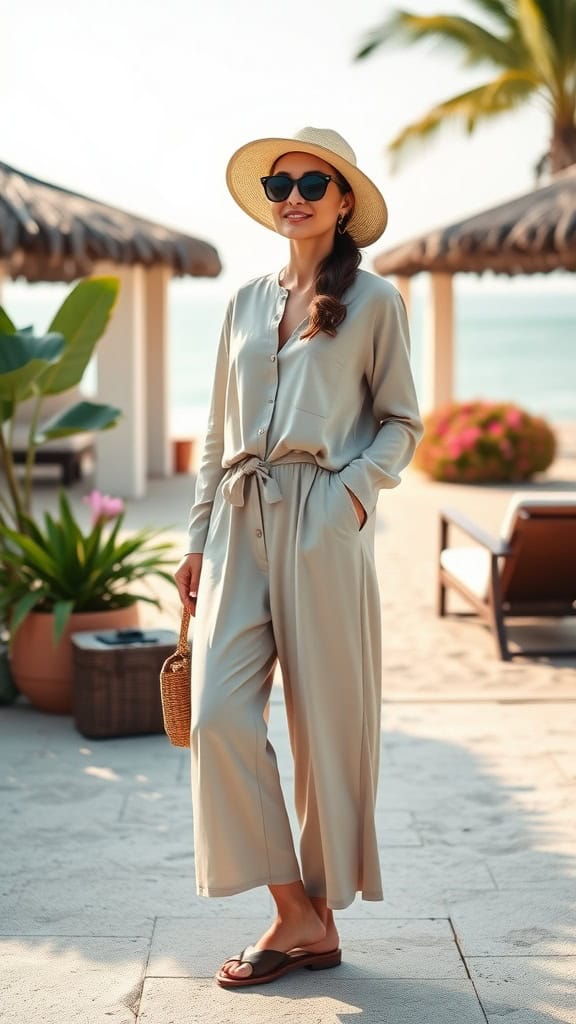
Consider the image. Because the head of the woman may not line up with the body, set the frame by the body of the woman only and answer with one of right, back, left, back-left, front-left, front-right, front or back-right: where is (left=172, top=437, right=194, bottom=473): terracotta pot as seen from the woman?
back-right

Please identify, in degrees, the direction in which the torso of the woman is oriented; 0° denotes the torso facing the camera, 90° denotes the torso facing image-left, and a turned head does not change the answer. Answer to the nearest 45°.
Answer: approximately 45°

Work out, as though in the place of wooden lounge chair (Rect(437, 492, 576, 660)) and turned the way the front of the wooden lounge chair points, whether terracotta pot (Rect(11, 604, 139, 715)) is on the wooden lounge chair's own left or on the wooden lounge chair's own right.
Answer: on the wooden lounge chair's own left

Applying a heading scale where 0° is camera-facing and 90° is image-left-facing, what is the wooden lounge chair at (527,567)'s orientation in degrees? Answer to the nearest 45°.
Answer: approximately 135°

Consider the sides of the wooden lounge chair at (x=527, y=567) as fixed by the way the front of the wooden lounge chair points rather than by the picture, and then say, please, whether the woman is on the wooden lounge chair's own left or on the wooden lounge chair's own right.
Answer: on the wooden lounge chair's own left

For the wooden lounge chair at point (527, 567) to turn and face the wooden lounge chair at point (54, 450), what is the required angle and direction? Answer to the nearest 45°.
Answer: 0° — it already faces it

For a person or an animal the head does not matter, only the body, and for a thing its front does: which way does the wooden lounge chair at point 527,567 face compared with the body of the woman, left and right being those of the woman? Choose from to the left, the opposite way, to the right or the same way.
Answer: to the right

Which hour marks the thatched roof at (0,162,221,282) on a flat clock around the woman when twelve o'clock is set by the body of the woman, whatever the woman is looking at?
The thatched roof is roughly at 4 o'clock from the woman.
